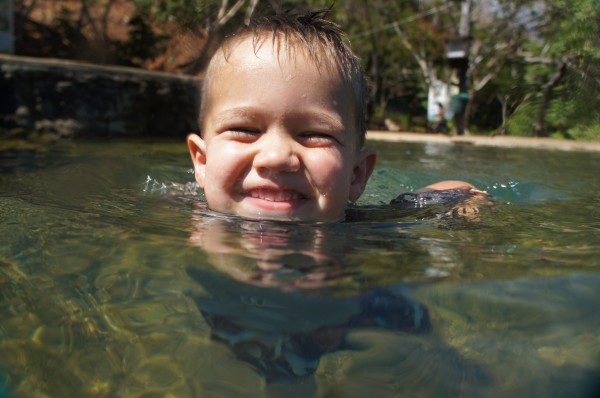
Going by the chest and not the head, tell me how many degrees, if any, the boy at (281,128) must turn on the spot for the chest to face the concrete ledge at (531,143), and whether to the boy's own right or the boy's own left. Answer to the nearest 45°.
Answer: approximately 135° to the boy's own left

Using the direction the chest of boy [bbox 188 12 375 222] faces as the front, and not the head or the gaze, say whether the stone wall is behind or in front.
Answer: behind

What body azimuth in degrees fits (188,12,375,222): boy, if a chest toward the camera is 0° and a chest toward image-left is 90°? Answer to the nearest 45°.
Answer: approximately 0°
